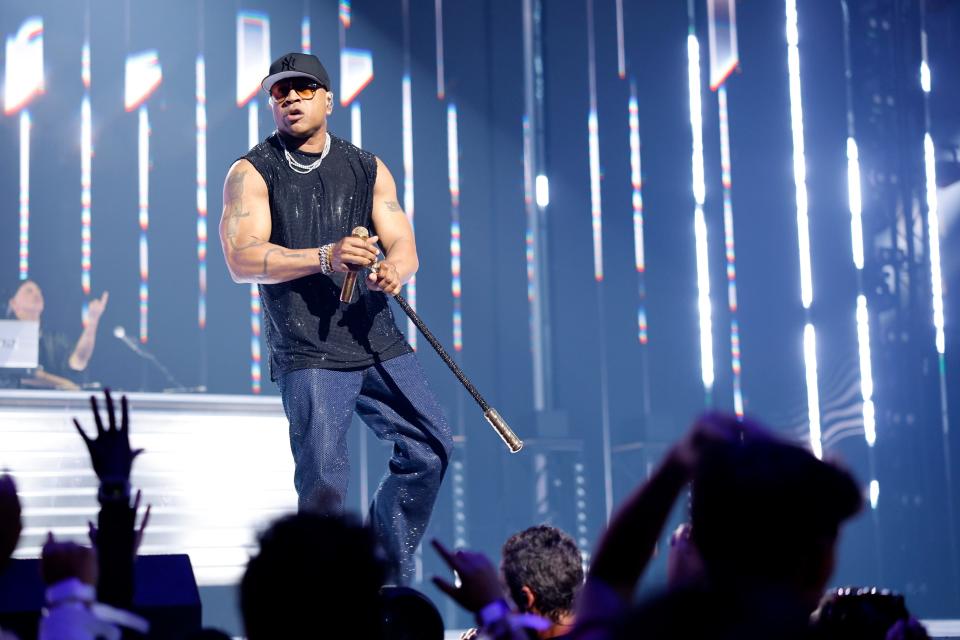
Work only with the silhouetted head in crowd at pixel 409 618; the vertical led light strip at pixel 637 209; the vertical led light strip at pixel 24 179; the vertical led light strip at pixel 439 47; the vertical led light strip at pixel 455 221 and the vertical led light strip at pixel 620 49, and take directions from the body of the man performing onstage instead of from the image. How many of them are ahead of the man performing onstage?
1

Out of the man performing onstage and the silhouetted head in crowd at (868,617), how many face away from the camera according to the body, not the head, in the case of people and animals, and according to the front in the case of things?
1

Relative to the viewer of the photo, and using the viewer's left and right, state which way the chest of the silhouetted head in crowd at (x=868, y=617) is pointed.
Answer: facing away from the viewer

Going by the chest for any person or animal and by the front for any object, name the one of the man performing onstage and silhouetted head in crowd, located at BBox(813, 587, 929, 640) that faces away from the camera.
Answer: the silhouetted head in crowd

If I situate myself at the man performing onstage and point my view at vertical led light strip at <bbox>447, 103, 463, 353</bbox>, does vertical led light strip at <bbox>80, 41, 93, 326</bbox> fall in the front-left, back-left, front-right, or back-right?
front-left

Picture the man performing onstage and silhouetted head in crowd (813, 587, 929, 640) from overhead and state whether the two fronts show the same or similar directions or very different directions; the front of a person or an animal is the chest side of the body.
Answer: very different directions

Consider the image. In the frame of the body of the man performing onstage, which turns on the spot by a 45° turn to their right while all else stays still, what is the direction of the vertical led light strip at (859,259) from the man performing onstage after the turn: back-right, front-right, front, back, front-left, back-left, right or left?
back

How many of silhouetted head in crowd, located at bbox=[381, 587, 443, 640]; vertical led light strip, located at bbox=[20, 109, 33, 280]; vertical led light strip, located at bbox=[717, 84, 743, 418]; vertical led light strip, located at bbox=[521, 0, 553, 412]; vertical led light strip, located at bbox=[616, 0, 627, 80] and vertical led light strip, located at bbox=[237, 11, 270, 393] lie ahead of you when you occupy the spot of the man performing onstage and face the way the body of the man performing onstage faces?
1

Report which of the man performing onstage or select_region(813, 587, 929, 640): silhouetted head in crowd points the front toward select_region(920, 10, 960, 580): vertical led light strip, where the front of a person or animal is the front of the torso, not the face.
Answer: the silhouetted head in crowd

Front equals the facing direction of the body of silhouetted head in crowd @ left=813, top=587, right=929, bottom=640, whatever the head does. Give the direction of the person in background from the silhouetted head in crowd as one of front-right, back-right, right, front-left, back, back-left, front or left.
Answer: front-left

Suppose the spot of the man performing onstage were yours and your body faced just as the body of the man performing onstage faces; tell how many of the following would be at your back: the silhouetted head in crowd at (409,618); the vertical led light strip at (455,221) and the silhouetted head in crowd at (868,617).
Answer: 1

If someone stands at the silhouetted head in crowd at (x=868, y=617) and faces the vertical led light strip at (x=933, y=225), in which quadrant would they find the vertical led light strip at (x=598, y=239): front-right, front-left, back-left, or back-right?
front-left

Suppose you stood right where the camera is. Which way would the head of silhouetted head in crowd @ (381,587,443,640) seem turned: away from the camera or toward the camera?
away from the camera

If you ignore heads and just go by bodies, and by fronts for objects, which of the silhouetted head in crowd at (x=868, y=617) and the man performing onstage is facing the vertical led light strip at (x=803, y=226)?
the silhouetted head in crowd

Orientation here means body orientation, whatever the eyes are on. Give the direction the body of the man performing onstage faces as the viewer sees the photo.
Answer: toward the camera

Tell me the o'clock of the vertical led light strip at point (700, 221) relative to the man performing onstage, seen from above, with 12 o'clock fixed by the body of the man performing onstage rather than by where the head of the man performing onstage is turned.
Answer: The vertical led light strip is roughly at 7 o'clock from the man performing onstage.

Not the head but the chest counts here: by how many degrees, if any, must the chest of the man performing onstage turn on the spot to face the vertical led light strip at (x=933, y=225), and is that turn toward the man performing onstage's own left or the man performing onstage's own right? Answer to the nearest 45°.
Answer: approximately 135° to the man performing onstage's own left

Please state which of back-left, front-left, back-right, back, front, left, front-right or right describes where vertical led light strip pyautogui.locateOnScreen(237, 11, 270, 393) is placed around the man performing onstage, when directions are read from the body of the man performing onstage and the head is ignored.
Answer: back
